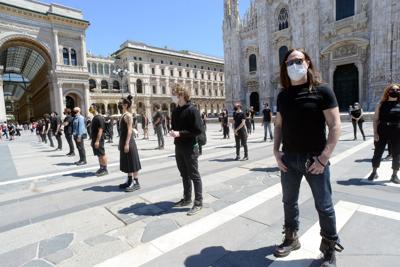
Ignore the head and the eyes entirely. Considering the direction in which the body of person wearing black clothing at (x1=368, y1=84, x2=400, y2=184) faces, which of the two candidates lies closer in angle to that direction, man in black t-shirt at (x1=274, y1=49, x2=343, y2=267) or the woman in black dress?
the man in black t-shirt

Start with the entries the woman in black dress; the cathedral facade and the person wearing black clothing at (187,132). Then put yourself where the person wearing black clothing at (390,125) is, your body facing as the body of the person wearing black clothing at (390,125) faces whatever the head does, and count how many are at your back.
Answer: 1

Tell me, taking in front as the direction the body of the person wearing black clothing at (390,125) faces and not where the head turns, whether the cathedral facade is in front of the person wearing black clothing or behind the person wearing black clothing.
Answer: behind

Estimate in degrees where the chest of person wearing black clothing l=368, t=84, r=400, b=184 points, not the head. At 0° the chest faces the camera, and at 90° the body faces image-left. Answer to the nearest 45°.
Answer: approximately 0°

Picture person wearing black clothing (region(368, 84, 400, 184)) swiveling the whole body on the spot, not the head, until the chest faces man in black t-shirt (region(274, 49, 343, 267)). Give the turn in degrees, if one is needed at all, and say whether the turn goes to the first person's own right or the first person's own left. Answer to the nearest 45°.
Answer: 0° — they already face them

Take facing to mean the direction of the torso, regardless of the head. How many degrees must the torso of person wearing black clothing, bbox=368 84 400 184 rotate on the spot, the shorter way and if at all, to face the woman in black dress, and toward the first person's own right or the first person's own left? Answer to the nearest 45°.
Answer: approximately 45° to the first person's own right
